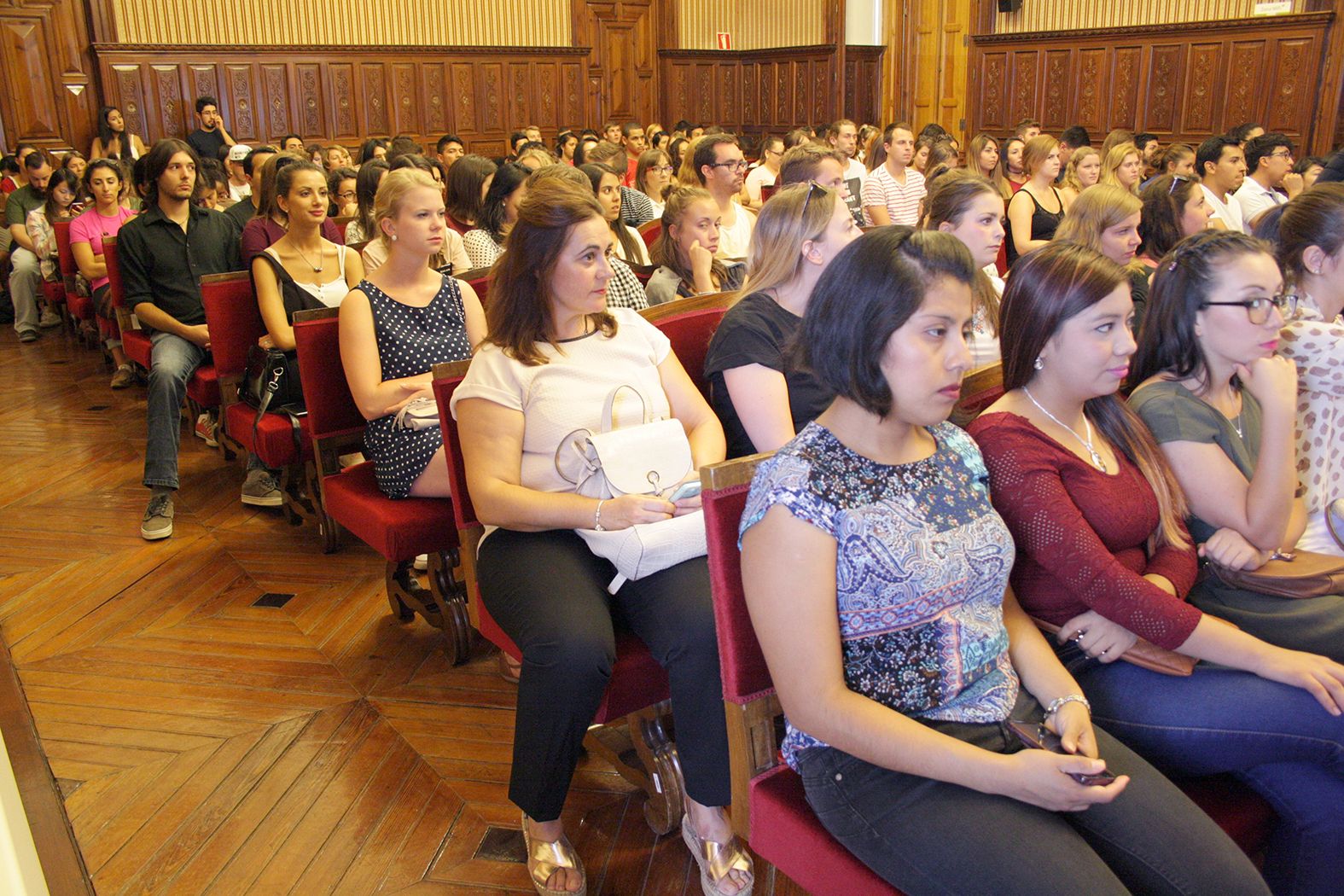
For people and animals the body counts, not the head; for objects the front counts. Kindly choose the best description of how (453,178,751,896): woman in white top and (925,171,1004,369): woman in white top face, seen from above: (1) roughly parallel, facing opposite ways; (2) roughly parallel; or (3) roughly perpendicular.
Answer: roughly parallel

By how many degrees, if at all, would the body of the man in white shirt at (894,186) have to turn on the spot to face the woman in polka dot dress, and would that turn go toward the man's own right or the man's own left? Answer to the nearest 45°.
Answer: approximately 45° to the man's own right

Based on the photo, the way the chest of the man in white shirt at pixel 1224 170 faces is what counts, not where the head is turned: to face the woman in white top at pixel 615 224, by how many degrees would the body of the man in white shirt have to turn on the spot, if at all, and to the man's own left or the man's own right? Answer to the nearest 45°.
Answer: approximately 90° to the man's own right

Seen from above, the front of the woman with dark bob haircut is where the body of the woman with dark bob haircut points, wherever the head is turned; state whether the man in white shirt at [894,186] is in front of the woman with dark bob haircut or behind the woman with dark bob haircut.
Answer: behind

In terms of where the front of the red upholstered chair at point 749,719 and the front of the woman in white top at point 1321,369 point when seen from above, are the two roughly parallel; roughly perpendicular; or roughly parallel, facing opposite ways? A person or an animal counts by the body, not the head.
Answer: roughly parallel
